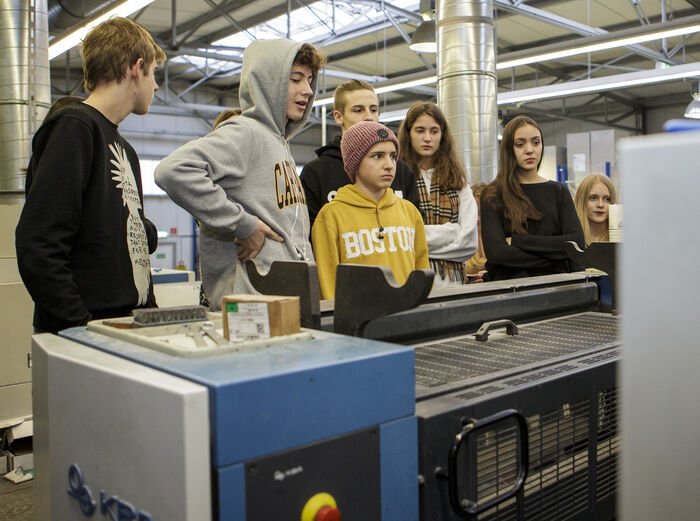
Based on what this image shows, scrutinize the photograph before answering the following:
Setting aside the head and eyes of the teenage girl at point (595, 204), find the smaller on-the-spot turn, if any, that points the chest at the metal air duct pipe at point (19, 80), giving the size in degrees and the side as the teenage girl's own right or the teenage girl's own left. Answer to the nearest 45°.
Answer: approximately 90° to the teenage girl's own right

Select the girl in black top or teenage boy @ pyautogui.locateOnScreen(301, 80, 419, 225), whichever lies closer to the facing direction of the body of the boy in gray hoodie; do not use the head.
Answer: the girl in black top

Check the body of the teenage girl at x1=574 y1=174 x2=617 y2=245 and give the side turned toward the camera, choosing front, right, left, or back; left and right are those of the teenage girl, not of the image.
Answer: front

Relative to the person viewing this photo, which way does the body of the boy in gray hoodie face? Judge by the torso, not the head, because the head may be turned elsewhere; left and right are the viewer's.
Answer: facing the viewer and to the right of the viewer

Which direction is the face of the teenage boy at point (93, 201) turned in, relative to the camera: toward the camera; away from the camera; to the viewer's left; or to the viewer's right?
to the viewer's right

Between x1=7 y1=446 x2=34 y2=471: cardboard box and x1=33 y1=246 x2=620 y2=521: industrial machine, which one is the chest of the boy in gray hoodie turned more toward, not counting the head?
the industrial machine

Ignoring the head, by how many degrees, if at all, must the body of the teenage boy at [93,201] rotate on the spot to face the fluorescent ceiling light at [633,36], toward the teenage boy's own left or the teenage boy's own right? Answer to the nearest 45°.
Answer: approximately 45° to the teenage boy's own left

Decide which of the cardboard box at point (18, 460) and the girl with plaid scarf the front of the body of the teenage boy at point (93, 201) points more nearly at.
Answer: the girl with plaid scarf

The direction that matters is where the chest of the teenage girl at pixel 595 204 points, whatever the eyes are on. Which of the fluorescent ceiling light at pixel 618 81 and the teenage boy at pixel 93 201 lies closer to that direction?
the teenage boy

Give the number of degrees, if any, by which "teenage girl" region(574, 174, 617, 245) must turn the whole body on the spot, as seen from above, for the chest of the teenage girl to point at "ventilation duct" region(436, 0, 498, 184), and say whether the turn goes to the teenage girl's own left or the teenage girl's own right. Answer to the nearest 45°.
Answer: approximately 135° to the teenage girl's own right

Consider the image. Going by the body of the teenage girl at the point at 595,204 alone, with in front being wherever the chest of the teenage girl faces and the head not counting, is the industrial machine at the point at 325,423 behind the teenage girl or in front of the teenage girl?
in front

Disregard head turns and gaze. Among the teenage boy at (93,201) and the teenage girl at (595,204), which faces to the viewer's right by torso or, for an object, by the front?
the teenage boy

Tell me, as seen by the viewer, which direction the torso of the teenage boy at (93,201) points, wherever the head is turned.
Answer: to the viewer's right

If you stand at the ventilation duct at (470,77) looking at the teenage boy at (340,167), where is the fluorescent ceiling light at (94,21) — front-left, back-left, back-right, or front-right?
front-right

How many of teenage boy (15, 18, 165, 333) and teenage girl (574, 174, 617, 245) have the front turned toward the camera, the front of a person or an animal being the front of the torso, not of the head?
1
